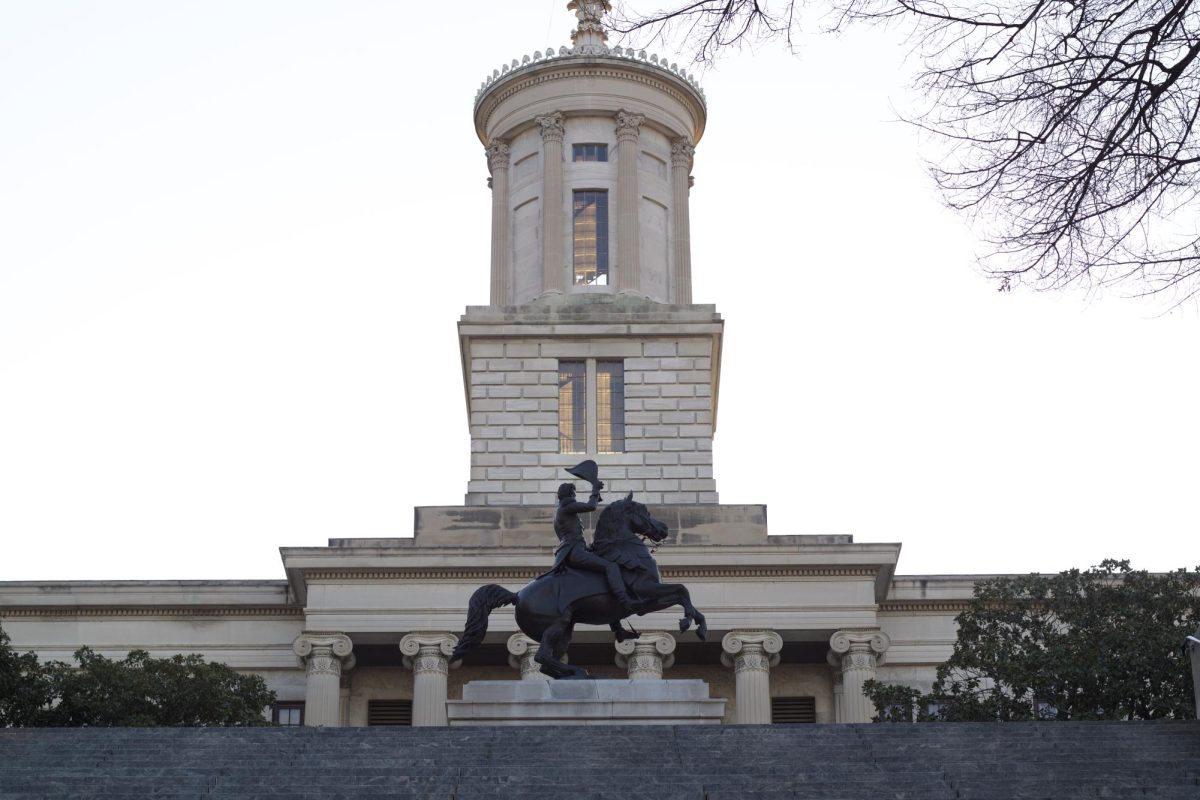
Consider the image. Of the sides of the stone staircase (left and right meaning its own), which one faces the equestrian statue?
back

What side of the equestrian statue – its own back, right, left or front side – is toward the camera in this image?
right

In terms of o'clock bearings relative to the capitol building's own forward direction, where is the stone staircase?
The stone staircase is roughly at 12 o'clock from the capitol building.

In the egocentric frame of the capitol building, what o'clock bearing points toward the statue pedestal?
The statue pedestal is roughly at 12 o'clock from the capitol building.

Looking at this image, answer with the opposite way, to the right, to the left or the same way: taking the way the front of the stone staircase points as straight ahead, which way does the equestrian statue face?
to the left

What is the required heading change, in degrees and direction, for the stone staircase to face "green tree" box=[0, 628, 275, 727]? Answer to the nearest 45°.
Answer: approximately 135° to its right

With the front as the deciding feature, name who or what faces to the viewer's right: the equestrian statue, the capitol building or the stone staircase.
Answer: the equestrian statue

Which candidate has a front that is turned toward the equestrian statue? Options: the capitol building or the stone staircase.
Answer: the capitol building

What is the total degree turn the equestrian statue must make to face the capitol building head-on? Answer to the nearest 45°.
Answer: approximately 90° to its left

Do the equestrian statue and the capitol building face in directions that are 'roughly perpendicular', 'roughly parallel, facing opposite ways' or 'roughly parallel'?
roughly perpendicular
